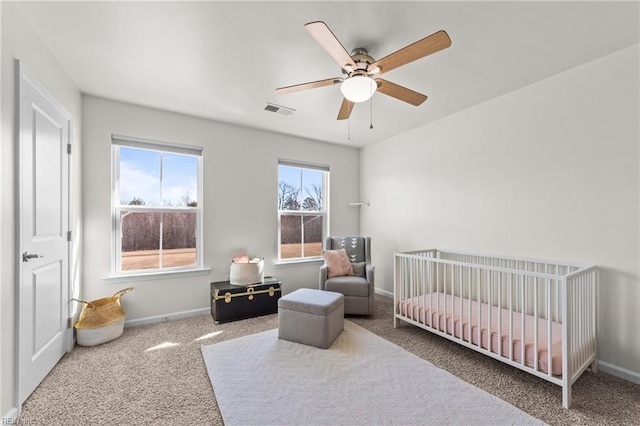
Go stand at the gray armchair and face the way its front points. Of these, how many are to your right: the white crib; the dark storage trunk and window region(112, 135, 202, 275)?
2

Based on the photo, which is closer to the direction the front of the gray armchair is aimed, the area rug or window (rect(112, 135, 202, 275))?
the area rug

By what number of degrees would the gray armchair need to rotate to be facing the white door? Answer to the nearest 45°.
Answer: approximately 45° to its right

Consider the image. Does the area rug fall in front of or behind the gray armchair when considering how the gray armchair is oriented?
in front

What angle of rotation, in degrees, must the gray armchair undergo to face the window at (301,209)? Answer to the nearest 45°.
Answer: approximately 135° to its right

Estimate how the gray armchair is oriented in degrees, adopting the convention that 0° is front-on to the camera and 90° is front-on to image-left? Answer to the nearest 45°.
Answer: approximately 0°

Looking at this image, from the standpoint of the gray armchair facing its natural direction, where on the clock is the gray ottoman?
The gray ottoman is roughly at 1 o'clock from the gray armchair.

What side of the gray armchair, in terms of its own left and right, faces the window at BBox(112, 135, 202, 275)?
right

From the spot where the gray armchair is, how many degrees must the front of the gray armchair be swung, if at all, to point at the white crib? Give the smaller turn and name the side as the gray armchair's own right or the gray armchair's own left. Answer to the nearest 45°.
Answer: approximately 45° to the gray armchair's own left

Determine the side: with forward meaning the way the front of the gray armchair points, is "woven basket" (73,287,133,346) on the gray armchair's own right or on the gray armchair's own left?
on the gray armchair's own right

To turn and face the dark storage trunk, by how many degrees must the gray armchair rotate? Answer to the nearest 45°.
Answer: approximately 90° to its right
